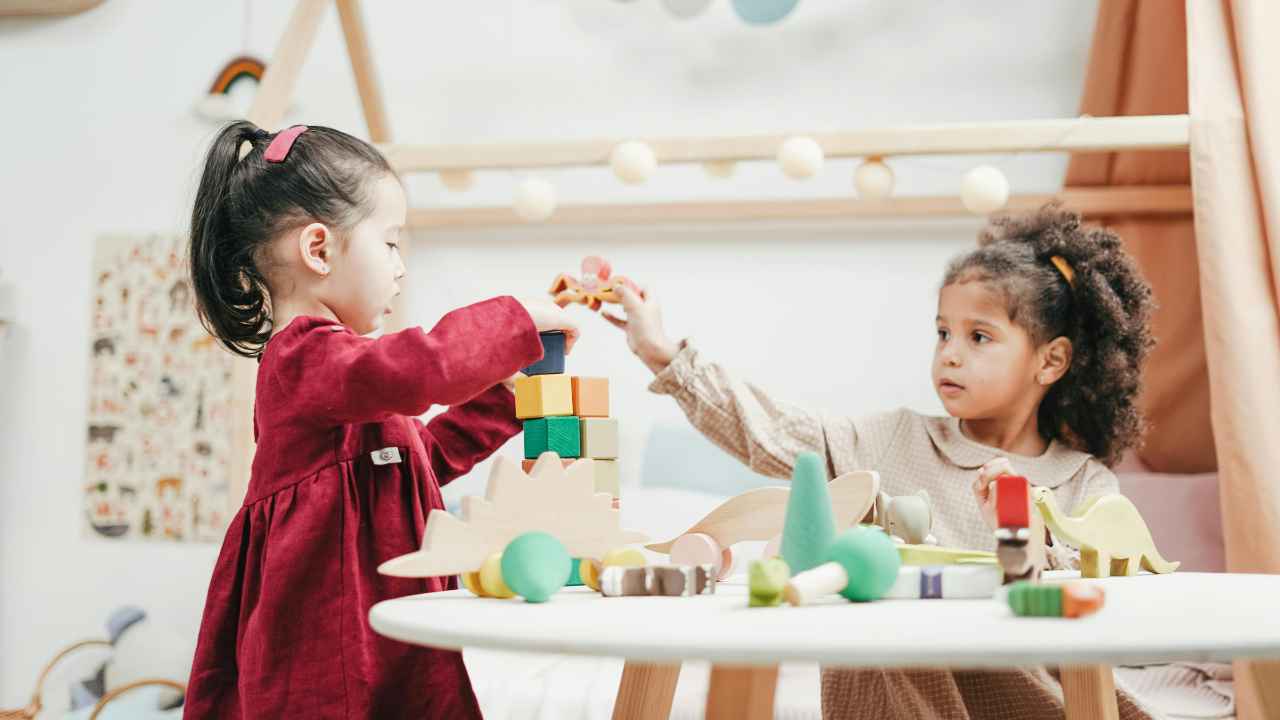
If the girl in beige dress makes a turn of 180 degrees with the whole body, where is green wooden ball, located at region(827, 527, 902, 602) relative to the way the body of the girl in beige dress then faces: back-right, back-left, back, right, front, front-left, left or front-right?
back-right

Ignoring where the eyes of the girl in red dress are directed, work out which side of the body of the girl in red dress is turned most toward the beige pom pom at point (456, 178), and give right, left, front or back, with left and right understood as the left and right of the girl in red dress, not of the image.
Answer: left

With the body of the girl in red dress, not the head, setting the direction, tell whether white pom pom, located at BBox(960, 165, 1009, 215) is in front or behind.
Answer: in front

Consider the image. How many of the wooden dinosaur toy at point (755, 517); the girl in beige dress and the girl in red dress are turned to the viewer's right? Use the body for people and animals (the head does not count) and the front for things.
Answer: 2

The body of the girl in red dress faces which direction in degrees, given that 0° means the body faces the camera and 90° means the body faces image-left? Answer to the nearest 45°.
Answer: approximately 270°

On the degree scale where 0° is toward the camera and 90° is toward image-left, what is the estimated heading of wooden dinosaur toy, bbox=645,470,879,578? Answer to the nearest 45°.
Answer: approximately 270°

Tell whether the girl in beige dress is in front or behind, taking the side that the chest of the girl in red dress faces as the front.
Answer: in front

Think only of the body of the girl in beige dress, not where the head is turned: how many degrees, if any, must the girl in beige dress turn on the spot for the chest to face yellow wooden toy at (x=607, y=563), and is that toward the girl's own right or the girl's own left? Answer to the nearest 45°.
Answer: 0° — they already face it

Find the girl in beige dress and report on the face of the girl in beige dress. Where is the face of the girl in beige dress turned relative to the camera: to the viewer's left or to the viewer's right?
to the viewer's left

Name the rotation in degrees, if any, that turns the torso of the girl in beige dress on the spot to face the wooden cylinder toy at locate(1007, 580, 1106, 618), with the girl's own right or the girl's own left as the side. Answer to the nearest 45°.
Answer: approximately 45° to the girl's own left

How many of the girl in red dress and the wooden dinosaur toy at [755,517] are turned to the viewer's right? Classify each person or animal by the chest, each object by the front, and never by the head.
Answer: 2

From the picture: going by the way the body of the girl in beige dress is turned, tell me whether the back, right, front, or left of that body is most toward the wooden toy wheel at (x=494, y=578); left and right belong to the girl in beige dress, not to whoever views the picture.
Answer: front
